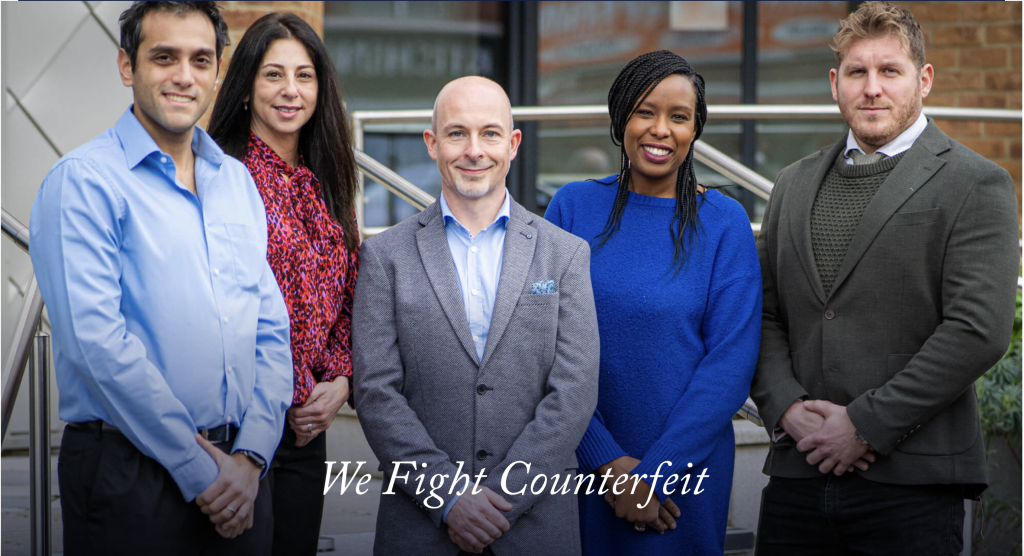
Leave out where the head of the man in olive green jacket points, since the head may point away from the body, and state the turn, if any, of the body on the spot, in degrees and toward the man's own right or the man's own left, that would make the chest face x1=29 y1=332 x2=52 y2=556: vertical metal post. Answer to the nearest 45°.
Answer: approximately 45° to the man's own right

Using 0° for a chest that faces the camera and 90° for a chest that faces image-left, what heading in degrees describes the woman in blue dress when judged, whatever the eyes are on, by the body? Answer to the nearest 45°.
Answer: approximately 0°

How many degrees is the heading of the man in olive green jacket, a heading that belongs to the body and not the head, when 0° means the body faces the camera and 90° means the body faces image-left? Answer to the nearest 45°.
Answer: approximately 45°

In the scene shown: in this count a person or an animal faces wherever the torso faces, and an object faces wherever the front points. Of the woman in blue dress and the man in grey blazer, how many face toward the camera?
2

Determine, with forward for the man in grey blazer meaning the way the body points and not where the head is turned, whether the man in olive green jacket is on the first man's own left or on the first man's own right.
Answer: on the first man's own left

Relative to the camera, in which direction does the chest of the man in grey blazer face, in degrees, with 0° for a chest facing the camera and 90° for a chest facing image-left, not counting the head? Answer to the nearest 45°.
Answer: approximately 0°
